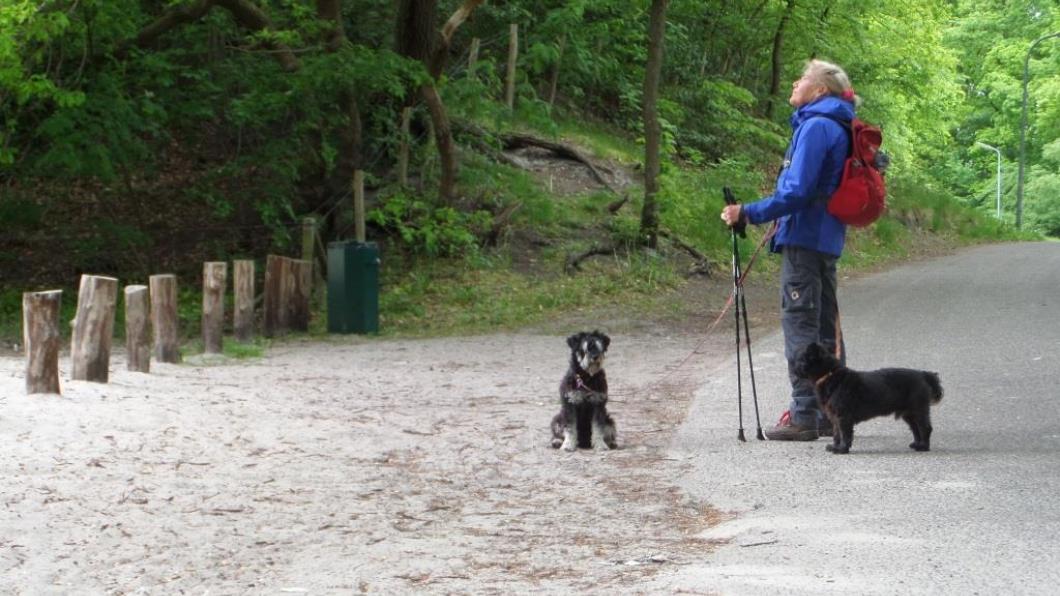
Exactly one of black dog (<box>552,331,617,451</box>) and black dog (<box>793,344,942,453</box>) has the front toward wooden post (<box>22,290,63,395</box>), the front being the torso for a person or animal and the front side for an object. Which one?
black dog (<box>793,344,942,453</box>)

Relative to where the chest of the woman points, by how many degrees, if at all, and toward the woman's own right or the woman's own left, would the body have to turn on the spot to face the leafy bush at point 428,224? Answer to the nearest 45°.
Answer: approximately 45° to the woman's own right

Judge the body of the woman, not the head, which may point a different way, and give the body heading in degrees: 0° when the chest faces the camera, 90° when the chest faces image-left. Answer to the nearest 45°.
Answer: approximately 90°

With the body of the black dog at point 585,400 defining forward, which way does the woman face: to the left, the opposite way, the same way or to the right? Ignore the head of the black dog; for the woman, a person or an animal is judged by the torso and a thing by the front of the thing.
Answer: to the right

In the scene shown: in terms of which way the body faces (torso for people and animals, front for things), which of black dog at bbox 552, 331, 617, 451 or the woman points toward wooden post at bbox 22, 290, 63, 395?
the woman

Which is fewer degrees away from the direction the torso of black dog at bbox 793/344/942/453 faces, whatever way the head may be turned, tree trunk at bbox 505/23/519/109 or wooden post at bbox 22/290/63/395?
the wooden post

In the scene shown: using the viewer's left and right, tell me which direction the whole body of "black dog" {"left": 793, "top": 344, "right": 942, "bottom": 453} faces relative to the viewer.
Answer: facing to the left of the viewer

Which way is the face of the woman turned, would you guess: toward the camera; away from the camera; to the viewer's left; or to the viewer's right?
to the viewer's left

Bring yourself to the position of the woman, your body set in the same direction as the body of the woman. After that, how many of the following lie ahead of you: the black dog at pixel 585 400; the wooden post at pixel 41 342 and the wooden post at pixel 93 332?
3

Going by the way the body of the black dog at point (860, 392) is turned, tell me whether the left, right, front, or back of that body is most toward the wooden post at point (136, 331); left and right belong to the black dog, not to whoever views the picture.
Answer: front
